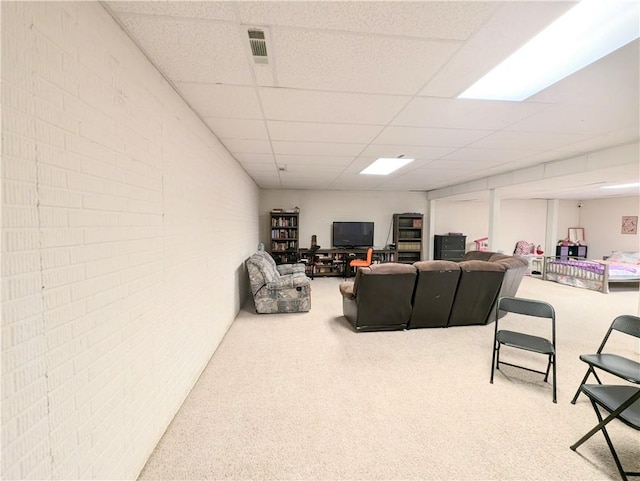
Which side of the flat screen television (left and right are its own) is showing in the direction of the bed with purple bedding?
left

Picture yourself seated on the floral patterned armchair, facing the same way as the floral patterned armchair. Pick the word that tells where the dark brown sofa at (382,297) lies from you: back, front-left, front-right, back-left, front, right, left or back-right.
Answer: front-right

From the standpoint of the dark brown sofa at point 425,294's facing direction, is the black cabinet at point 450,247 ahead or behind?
ahead

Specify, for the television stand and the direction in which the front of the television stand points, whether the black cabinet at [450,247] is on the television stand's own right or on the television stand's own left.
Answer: on the television stand's own left

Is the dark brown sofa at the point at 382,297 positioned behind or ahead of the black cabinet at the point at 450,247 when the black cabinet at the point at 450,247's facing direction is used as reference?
ahead

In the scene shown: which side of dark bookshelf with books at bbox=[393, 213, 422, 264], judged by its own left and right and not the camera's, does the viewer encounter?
front

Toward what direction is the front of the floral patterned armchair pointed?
to the viewer's right

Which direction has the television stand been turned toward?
toward the camera

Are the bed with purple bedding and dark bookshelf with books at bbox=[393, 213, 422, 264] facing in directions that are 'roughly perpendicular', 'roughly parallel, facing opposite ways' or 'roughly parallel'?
roughly perpendicular

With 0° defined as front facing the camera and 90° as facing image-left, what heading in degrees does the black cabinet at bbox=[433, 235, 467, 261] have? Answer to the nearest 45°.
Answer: approximately 0°

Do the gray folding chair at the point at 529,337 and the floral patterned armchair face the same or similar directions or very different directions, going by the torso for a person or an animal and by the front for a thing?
very different directions

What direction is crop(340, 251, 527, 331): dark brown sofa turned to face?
away from the camera

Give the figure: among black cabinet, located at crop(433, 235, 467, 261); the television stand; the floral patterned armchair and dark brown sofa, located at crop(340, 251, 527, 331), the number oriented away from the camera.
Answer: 1

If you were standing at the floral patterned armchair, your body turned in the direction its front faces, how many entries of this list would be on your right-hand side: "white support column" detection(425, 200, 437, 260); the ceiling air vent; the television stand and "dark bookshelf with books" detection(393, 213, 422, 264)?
1
